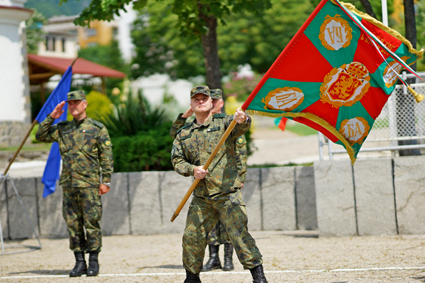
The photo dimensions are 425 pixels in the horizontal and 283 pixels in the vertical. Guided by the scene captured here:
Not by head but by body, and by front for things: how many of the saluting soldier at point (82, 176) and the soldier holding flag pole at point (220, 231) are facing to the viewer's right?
0

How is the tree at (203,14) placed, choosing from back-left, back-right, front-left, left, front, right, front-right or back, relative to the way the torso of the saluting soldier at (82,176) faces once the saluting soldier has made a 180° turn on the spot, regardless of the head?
front

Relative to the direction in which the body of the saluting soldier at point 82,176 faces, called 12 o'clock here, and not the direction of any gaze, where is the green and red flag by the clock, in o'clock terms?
The green and red flag is roughly at 9 o'clock from the saluting soldier.

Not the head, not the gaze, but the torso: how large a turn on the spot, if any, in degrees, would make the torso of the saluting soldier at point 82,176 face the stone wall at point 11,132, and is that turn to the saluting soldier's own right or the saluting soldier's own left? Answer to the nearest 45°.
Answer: approximately 135° to the saluting soldier's own right

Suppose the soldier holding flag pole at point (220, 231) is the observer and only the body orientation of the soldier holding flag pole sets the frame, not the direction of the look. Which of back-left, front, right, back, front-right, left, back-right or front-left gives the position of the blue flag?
right

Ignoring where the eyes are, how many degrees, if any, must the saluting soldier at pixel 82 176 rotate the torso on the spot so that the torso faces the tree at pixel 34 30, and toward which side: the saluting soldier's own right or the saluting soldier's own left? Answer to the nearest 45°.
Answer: approximately 135° to the saluting soldier's own right

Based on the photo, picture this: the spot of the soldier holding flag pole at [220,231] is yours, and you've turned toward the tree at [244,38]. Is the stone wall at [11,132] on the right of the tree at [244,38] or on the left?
left

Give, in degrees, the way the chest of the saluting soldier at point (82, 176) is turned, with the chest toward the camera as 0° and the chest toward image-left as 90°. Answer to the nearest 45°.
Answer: approximately 45°

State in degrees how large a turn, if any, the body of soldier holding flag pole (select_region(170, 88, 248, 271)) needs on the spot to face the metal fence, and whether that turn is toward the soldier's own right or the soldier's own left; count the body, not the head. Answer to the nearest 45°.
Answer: approximately 180°
